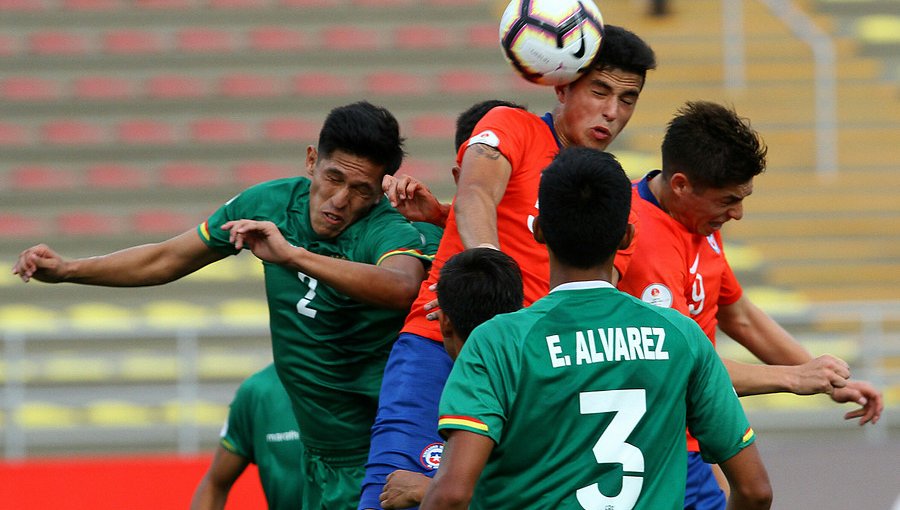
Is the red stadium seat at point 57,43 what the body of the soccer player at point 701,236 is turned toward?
no

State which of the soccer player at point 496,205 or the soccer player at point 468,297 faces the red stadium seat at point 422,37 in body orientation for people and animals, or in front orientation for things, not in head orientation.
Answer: the soccer player at point 468,297

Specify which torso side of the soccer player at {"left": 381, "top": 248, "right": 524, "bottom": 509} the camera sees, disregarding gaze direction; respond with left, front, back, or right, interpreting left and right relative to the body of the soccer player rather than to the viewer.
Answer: back

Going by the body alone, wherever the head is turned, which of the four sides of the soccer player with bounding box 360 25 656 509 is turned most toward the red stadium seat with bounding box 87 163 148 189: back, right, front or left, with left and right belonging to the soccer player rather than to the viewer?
back

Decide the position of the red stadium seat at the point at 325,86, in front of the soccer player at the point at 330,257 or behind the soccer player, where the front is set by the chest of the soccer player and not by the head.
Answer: behind

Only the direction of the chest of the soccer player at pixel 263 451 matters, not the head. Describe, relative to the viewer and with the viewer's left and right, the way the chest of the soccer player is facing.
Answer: facing the viewer

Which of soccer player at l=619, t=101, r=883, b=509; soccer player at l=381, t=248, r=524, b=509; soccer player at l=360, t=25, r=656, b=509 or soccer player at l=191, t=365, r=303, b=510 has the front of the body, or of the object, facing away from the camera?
soccer player at l=381, t=248, r=524, b=509

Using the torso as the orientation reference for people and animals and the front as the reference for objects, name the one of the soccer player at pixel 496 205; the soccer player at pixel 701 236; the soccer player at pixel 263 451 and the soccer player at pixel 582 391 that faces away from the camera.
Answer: the soccer player at pixel 582 391

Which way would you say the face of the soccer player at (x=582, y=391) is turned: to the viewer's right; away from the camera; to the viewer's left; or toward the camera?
away from the camera

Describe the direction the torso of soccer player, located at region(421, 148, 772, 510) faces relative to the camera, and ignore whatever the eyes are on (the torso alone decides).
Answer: away from the camera

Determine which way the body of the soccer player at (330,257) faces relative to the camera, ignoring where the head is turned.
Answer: toward the camera

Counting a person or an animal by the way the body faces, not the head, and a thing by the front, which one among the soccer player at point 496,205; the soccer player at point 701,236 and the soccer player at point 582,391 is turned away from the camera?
the soccer player at point 582,391

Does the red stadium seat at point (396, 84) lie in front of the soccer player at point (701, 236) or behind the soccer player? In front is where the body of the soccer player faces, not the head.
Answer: behind

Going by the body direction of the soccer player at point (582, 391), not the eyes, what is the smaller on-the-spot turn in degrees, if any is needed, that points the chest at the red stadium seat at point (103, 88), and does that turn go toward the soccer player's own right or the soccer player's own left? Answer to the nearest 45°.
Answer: approximately 45° to the soccer player's own left

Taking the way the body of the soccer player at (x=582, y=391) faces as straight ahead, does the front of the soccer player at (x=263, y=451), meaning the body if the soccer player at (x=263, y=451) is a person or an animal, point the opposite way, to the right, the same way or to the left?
the opposite way

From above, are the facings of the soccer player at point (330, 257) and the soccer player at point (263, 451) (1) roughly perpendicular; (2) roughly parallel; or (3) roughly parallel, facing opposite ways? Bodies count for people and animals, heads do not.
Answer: roughly parallel

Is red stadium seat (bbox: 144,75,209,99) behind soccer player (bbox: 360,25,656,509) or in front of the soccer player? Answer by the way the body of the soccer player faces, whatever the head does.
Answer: behind
